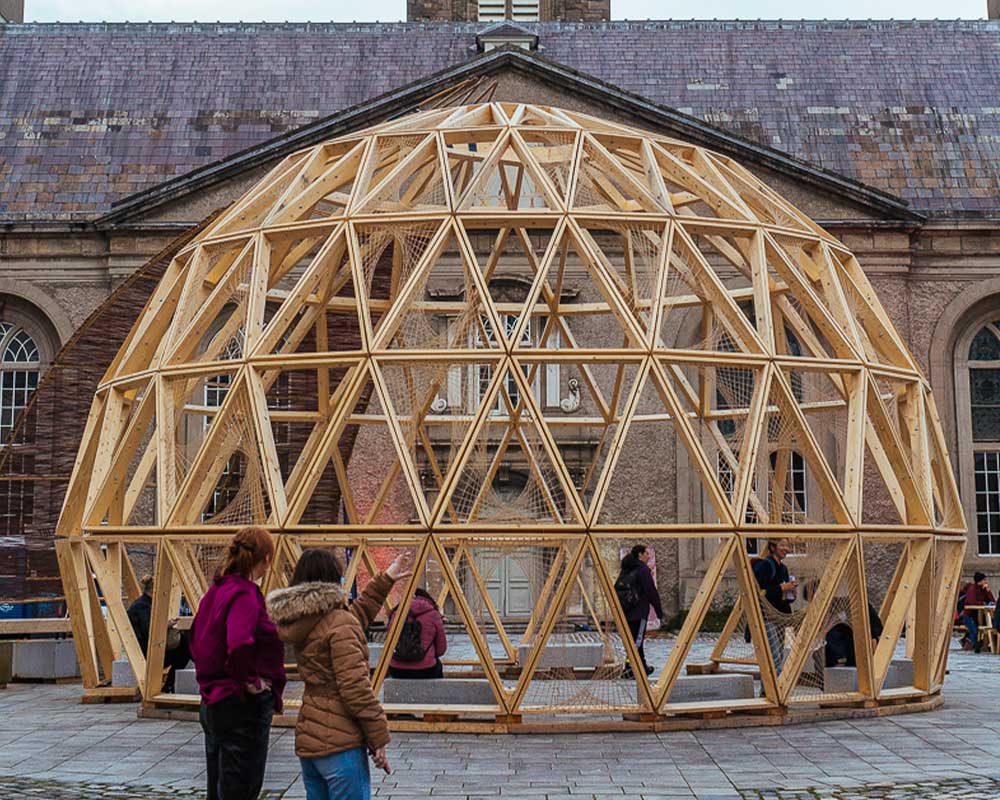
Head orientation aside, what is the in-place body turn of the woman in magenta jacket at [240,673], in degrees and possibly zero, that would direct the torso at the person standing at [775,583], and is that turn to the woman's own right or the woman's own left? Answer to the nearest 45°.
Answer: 0° — they already face them

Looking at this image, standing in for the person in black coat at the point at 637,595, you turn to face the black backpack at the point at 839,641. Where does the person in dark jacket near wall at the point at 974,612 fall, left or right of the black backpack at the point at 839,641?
left

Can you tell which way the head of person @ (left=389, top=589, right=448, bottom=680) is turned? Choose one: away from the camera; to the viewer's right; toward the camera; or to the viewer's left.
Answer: away from the camera

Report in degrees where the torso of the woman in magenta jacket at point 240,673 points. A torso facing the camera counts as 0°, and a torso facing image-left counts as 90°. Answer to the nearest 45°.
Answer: approximately 225°

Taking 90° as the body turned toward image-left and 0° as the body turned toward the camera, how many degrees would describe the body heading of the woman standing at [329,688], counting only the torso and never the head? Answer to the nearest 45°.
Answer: approximately 225°

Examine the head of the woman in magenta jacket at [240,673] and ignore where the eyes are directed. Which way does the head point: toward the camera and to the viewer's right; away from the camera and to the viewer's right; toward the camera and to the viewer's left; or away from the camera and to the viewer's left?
away from the camera and to the viewer's right

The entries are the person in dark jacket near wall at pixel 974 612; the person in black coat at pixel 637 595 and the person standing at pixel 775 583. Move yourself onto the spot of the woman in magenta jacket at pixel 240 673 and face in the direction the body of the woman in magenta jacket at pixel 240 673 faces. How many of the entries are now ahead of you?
3

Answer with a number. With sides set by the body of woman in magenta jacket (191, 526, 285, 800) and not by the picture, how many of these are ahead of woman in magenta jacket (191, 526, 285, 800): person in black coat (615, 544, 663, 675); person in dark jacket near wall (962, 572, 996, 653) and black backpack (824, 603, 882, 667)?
3

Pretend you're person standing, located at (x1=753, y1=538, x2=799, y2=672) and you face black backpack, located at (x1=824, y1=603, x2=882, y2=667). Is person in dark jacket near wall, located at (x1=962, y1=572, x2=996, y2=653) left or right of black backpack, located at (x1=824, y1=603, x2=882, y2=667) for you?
left

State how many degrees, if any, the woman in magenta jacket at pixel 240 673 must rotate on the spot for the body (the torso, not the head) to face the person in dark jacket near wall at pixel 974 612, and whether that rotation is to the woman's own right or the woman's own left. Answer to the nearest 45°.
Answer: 0° — they already face them

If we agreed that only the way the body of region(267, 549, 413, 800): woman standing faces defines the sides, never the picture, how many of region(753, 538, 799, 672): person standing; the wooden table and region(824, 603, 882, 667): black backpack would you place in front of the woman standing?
3
